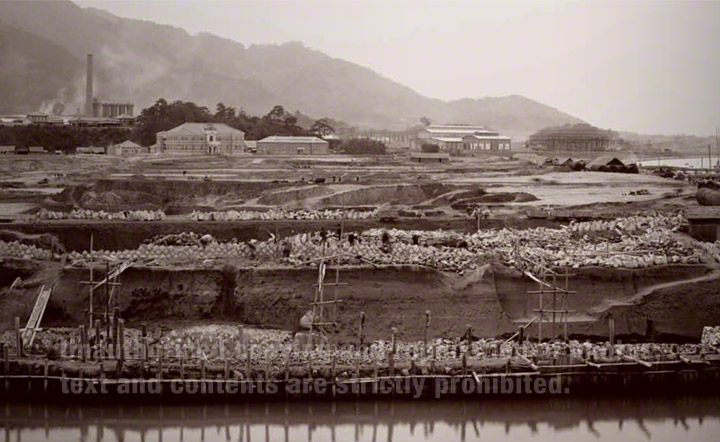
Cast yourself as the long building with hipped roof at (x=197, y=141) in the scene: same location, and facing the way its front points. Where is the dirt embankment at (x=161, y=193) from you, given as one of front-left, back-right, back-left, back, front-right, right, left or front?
front

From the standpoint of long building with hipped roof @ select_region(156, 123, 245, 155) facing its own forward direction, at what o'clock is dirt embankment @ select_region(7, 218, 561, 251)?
The dirt embankment is roughly at 12 o'clock from the long building with hipped roof.

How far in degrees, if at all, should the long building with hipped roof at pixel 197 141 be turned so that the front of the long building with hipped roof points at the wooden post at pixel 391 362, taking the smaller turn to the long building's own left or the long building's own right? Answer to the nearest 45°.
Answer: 0° — it already faces it

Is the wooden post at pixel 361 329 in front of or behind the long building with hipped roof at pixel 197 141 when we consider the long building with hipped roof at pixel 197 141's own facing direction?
in front

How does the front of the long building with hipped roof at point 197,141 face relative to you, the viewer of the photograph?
facing the viewer

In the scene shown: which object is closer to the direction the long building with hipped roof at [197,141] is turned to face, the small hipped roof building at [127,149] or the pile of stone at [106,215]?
the pile of stone

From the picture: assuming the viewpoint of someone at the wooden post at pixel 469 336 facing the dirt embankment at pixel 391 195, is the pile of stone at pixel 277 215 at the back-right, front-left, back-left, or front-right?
front-left

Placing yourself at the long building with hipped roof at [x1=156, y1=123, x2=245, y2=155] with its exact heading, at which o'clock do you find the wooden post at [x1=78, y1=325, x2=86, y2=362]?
The wooden post is roughly at 12 o'clock from the long building with hipped roof.

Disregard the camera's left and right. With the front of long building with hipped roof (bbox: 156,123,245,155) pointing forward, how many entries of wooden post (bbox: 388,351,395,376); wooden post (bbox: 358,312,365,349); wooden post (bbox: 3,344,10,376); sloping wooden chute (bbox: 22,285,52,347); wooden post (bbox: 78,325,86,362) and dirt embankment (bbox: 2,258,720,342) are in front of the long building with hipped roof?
6

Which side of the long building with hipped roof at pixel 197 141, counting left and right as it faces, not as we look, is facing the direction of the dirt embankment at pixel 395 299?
front

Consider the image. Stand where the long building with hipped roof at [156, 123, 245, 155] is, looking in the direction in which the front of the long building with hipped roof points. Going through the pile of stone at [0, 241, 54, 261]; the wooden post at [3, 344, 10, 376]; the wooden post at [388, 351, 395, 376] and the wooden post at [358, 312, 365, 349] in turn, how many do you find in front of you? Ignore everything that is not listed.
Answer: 4

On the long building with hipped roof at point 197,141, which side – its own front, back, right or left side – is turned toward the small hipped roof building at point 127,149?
right

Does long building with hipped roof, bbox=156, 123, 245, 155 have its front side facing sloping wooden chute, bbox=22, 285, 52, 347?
yes

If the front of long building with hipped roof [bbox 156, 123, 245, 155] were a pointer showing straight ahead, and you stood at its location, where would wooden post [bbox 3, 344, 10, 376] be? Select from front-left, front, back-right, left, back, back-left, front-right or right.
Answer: front

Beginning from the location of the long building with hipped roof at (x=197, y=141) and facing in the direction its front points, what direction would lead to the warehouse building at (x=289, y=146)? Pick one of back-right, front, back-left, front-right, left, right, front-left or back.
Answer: left

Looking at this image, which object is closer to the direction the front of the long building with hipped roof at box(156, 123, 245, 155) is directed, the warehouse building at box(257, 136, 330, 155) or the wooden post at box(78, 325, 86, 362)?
the wooden post

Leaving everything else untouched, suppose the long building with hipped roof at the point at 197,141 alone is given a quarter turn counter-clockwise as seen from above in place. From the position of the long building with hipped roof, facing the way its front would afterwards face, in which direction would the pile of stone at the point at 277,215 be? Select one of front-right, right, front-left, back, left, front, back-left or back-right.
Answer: right

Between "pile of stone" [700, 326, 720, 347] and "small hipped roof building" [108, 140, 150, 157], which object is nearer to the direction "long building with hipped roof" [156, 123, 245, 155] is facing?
the pile of stone
